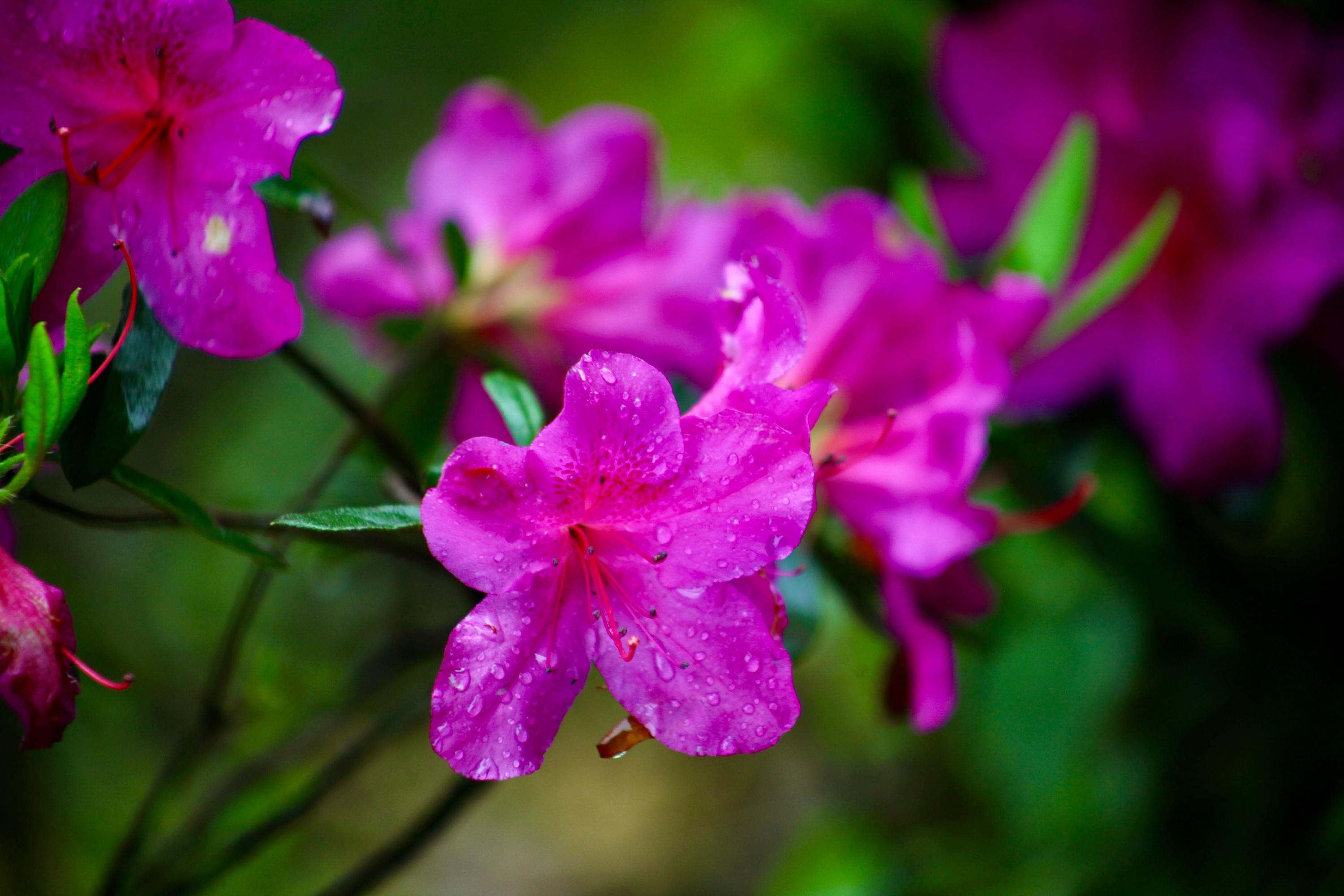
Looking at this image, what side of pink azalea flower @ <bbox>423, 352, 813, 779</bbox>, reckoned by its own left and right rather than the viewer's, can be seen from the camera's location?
front

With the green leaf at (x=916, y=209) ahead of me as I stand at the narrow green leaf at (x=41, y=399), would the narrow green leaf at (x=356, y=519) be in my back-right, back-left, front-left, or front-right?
front-right
